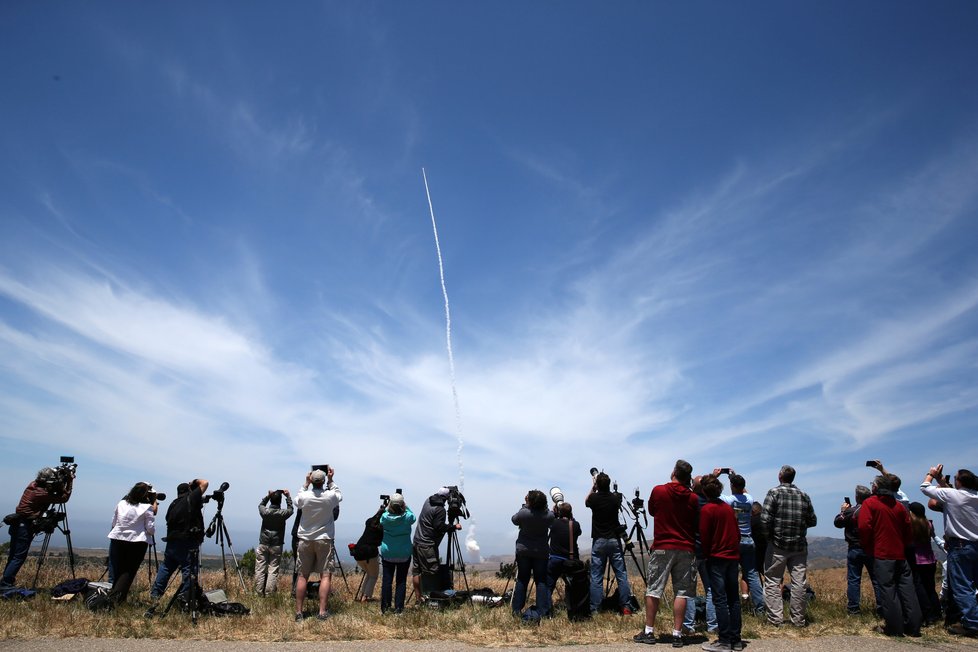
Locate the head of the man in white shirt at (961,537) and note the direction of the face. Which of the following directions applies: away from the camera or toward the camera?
away from the camera

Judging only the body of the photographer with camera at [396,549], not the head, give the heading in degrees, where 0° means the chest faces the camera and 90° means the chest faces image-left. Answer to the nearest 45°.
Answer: approximately 180°

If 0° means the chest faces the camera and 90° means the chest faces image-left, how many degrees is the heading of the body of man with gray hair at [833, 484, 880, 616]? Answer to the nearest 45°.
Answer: approximately 180°

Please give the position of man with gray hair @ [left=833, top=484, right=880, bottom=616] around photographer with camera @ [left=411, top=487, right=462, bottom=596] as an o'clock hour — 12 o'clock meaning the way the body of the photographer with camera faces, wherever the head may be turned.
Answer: The man with gray hair is roughly at 2 o'clock from the photographer with camera.

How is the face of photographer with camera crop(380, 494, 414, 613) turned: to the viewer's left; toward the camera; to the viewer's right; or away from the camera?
away from the camera

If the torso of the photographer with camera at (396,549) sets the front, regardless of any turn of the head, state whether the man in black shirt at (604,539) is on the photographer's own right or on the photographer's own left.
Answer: on the photographer's own right

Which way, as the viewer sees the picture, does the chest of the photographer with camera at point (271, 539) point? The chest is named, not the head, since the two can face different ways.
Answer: away from the camera

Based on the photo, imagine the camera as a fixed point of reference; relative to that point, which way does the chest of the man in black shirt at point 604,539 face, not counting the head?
away from the camera

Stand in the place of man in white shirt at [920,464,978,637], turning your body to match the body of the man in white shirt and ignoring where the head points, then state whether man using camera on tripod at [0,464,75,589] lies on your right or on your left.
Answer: on your left

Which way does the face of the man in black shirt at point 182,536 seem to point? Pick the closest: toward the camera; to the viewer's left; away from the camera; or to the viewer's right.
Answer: away from the camera

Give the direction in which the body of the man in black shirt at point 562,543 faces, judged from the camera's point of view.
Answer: away from the camera
